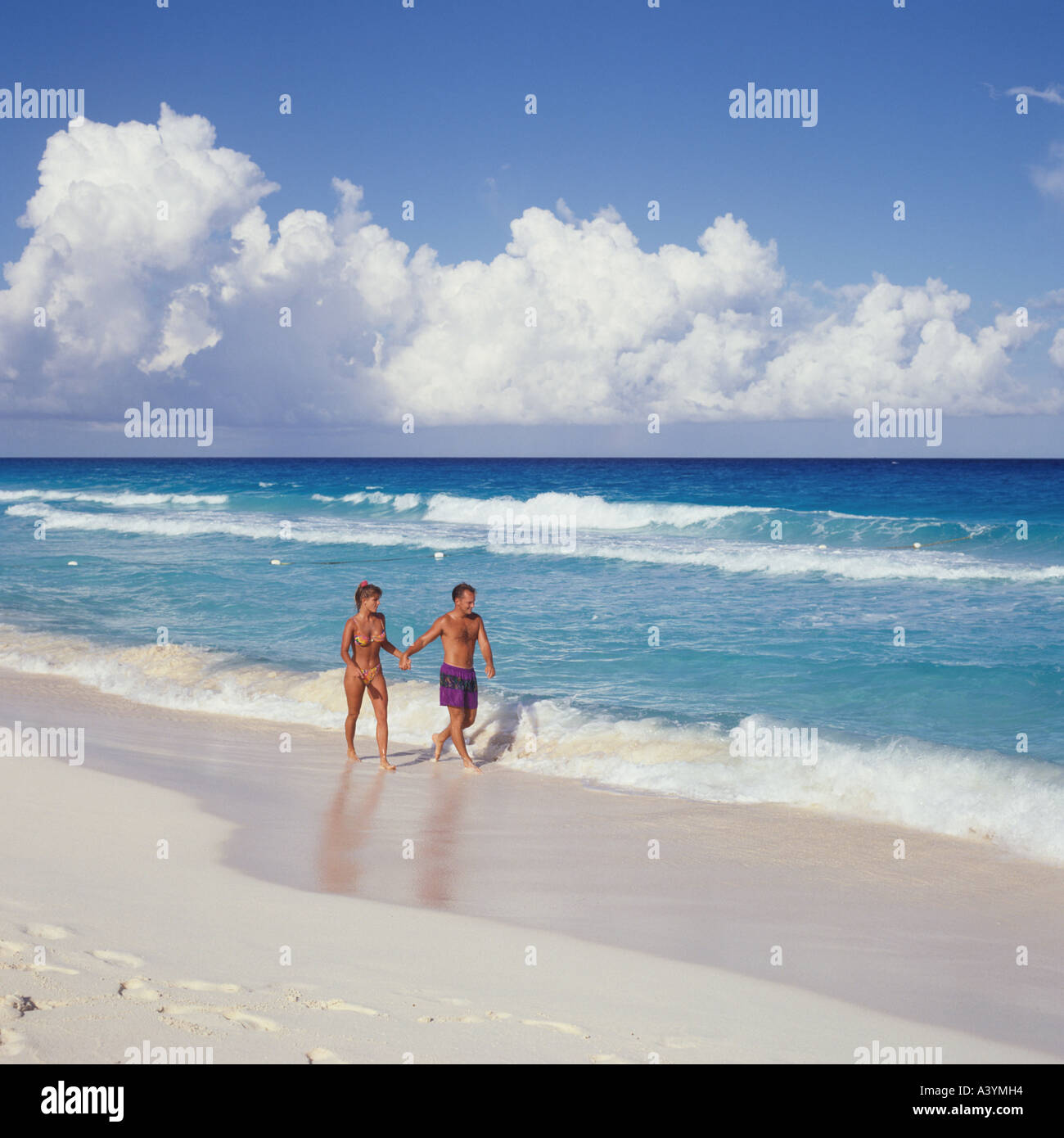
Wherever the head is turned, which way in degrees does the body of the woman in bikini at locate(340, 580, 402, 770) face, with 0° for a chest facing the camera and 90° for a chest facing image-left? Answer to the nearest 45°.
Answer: approximately 315°

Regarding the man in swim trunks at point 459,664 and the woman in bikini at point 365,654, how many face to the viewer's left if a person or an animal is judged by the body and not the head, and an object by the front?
0

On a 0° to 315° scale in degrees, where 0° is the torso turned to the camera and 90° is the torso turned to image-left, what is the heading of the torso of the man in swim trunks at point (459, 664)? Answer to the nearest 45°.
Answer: approximately 315°
